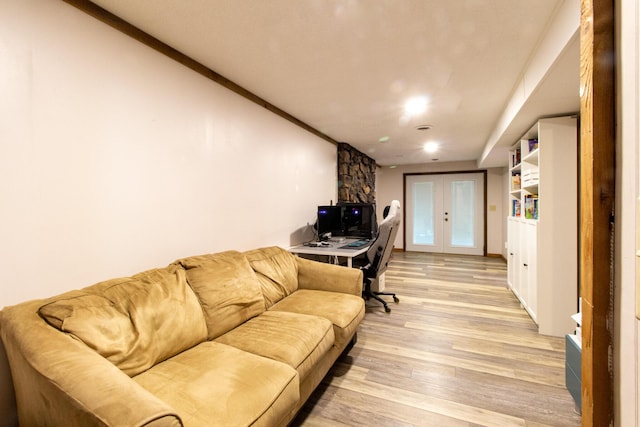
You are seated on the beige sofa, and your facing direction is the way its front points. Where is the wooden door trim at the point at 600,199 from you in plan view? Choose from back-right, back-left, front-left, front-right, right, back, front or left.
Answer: front

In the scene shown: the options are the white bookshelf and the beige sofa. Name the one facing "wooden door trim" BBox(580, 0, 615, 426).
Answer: the beige sofa

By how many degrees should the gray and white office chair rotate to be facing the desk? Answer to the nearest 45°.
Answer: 0° — it already faces it

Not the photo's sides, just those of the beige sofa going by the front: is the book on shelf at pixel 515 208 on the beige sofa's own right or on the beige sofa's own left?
on the beige sofa's own left

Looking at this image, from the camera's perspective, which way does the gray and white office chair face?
to the viewer's left

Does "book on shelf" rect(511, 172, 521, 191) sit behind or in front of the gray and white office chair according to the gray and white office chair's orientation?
behind

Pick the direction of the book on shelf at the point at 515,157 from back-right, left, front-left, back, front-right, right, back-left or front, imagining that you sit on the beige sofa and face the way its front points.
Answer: front-left

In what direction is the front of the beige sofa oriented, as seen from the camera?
facing the viewer and to the right of the viewer

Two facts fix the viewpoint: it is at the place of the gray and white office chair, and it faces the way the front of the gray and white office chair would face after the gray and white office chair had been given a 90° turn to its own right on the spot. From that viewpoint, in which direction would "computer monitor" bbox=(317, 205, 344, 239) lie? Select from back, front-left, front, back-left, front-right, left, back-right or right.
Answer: front-left

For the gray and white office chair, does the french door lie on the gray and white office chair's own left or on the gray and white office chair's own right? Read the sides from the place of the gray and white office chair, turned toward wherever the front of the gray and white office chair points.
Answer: on the gray and white office chair's own right

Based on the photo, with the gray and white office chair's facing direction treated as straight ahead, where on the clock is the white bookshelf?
The white bookshelf is roughly at 6 o'clock from the gray and white office chair.

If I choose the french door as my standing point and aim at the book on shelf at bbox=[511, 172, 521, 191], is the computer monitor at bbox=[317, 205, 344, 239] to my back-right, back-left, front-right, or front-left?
front-right

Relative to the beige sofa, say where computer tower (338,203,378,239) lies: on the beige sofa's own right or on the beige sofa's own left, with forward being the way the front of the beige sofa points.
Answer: on the beige sofa's own left

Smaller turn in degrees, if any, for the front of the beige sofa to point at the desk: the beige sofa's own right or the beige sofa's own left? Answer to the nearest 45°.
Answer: approximately 90° to the beige sofa's own left

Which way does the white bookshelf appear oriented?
to the viewer's left
